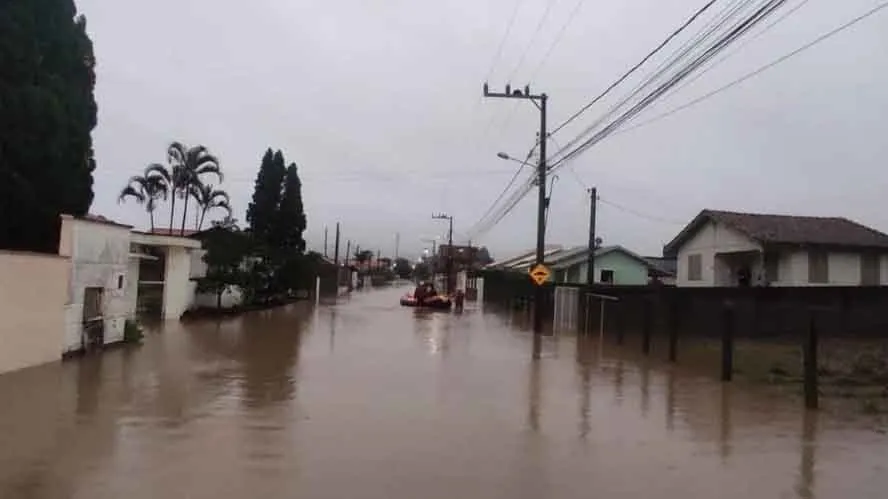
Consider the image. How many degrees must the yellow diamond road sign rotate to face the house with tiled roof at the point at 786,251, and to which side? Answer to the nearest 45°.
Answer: approximately 90° to its left

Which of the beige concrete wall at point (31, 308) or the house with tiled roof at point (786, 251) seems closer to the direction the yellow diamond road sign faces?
the beige concrete wall

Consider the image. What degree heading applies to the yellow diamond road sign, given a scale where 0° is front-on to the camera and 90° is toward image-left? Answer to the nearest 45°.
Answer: approximately 0°

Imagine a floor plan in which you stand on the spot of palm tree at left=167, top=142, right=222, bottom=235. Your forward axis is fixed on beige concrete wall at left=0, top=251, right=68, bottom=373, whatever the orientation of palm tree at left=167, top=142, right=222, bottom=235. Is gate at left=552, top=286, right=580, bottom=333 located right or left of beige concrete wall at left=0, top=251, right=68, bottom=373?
left

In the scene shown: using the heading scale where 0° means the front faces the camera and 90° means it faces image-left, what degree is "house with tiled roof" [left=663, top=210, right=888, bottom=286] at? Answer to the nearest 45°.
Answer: approximately 45°

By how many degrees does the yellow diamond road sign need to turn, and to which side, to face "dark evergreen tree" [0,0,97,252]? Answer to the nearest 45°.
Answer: approximately 45° to its right

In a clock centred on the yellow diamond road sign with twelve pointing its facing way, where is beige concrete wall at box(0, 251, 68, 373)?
The beige concrete wall is roughly at 1 o'clock from the yellow diamond road sign.
